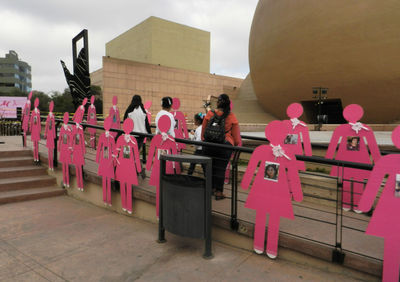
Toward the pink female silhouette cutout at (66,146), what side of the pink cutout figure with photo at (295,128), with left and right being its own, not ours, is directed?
right

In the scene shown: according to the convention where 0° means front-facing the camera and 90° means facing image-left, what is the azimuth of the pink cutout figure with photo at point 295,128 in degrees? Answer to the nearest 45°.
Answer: approximately 0°

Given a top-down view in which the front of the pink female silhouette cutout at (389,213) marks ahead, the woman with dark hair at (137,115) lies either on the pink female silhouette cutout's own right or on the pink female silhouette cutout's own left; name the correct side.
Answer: on the pink female silhouette cutout's own right

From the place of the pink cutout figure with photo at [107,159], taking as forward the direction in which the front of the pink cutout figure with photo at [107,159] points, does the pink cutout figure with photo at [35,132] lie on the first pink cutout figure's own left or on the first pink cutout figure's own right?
on the first pink cutout figure's own right

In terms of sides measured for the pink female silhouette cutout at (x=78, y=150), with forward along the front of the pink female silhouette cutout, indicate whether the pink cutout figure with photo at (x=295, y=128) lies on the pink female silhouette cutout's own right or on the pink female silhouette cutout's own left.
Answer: on the pink female silhouette cutout's own left
